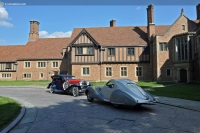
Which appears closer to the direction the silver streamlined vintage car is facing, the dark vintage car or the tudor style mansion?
the dark vintage car

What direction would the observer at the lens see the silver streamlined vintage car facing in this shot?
facing away from the viewer and to the left of the viewer

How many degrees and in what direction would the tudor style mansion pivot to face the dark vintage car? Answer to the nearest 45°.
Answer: approximately 45° to its right

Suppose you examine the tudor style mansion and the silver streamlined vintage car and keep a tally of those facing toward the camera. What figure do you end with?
1

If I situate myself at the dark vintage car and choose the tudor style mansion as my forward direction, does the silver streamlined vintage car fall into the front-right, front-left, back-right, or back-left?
back-right
